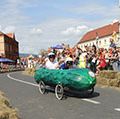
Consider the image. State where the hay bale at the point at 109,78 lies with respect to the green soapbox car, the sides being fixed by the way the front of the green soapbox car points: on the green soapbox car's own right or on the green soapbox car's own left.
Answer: on the green soapbox car's own left
